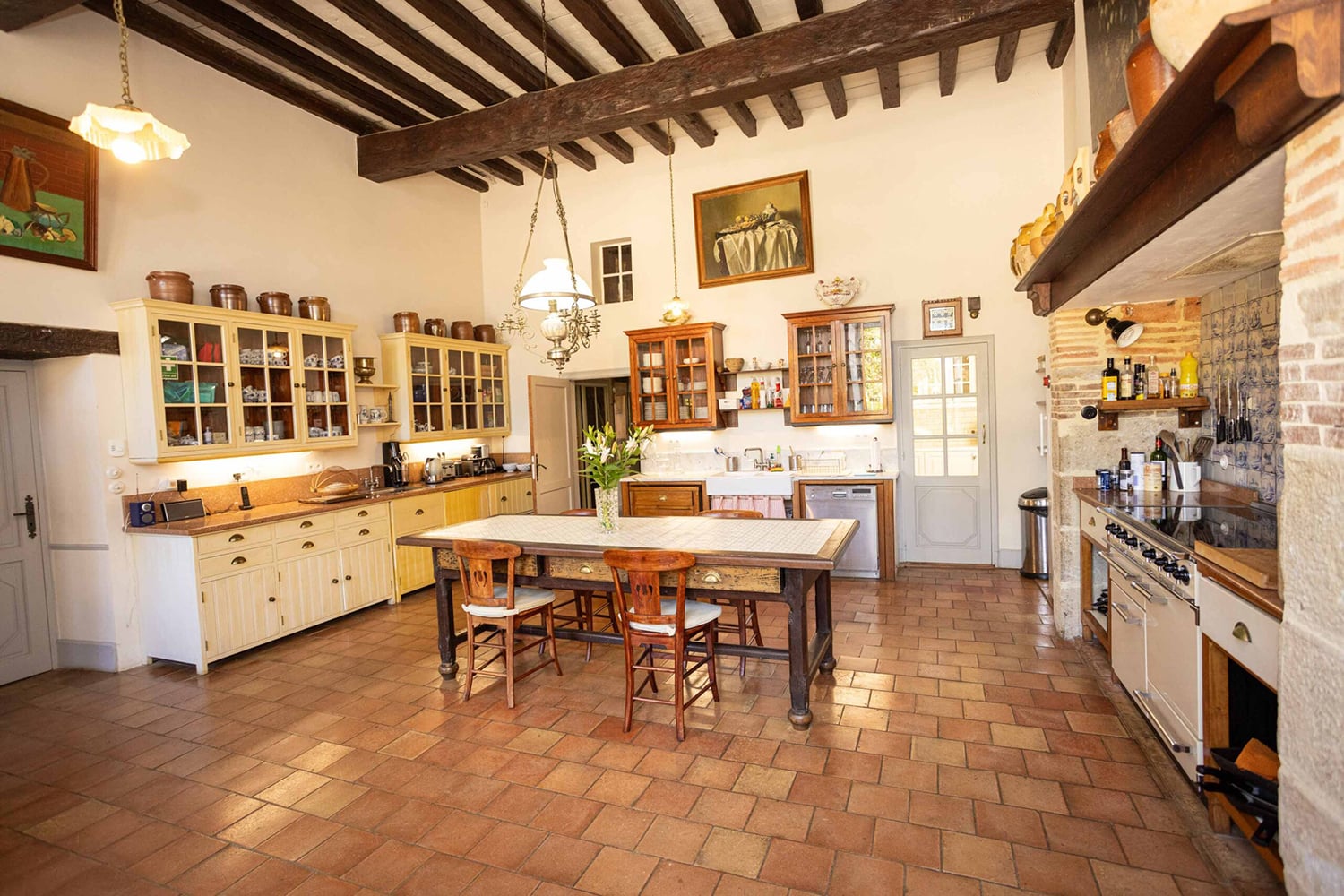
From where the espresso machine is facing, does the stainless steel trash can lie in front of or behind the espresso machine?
in front

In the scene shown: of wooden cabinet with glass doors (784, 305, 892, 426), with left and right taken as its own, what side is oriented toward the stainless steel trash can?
left

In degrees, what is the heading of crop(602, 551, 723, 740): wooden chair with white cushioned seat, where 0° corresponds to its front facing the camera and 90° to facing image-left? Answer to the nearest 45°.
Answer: approximately 225°

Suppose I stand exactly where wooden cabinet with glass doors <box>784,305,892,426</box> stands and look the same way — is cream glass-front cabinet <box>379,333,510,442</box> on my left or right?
on my right

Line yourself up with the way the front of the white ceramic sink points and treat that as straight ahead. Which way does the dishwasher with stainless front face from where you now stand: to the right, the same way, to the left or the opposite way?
the same way

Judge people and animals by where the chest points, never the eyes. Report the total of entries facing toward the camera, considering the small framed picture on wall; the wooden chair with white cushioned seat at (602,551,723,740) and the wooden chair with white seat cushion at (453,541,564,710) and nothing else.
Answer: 1

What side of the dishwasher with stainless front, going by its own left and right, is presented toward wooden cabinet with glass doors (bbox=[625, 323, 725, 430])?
right

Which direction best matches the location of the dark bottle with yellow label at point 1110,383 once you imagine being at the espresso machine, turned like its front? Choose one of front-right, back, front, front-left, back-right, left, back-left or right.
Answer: front

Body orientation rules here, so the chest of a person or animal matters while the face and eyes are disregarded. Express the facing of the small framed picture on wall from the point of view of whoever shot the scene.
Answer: facing the viewer

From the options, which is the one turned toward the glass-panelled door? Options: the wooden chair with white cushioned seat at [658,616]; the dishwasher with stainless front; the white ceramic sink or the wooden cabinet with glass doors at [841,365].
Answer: the wooden chair with white cushioned seat

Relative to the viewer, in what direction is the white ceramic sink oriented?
toward the camera

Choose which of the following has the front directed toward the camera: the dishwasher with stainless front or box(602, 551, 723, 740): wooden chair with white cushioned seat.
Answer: the dishwasher with stainless front

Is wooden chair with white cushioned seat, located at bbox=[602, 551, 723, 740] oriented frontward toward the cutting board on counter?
no

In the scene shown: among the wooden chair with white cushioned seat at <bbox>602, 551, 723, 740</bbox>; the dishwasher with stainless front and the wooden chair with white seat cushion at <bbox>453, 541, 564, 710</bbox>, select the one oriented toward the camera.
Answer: the dishwasher with stainless front

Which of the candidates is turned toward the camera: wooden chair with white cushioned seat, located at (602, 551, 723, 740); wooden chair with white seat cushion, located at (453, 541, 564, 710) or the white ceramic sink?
the white ceramic sink

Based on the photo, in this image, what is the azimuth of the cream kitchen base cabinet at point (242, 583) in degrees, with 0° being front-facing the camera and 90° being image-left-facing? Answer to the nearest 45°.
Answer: approximately 315°

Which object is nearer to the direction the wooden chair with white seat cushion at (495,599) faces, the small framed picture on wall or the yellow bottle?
the small framed picture on wall

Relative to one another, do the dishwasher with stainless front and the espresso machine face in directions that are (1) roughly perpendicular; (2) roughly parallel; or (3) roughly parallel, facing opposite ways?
roughly perpendicular

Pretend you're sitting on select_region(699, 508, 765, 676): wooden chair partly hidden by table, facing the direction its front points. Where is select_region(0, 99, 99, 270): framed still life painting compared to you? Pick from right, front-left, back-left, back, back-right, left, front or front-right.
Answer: front-right
